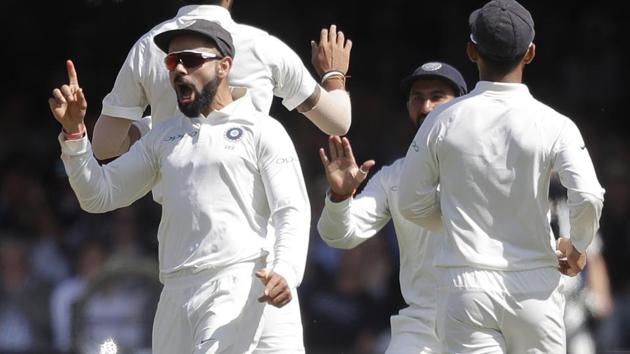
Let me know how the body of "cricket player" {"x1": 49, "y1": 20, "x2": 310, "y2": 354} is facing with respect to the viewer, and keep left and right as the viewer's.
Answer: facing the viewer and to the left of the viewer

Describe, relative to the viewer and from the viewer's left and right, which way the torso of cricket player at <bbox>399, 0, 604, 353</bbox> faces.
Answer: facing away from the viewer

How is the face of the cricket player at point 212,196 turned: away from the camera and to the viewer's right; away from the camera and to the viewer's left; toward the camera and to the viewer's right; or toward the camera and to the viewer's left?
toward the camera and to the viewer's left

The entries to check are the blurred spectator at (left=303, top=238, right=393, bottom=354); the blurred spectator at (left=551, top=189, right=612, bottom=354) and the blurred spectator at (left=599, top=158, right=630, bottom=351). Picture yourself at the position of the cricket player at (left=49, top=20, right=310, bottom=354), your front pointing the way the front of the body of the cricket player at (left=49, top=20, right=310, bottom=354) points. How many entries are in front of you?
0

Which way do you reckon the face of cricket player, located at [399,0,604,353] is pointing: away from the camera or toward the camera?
away from the camera

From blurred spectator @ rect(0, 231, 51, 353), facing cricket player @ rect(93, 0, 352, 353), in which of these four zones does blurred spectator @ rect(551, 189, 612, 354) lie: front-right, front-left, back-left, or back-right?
front-left

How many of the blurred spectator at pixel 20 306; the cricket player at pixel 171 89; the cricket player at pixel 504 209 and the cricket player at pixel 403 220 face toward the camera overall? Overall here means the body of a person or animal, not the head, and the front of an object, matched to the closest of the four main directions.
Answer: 2

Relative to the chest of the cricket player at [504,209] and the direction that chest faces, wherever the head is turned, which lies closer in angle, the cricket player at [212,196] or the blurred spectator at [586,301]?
the blurred spectator

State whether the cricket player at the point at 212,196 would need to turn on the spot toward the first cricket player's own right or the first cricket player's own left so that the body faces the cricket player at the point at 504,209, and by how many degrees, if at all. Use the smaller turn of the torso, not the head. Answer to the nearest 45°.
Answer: approximately 135° to the first cricket player's own left

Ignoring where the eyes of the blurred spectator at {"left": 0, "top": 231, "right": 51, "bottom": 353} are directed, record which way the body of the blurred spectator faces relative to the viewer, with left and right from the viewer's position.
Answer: facing the viewer

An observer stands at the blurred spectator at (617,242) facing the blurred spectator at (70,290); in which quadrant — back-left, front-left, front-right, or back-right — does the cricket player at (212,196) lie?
front-left

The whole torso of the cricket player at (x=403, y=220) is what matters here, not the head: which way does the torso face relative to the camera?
toward the camera

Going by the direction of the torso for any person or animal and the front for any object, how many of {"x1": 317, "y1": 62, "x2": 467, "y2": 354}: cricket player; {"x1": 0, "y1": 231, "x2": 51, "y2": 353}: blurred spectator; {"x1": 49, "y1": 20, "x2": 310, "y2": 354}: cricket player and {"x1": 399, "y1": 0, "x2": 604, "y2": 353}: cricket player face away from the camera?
1

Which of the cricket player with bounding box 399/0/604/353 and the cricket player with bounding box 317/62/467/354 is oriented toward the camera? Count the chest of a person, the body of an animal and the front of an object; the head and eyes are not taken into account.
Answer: the cricket player with bounding box 317/62/467/354
